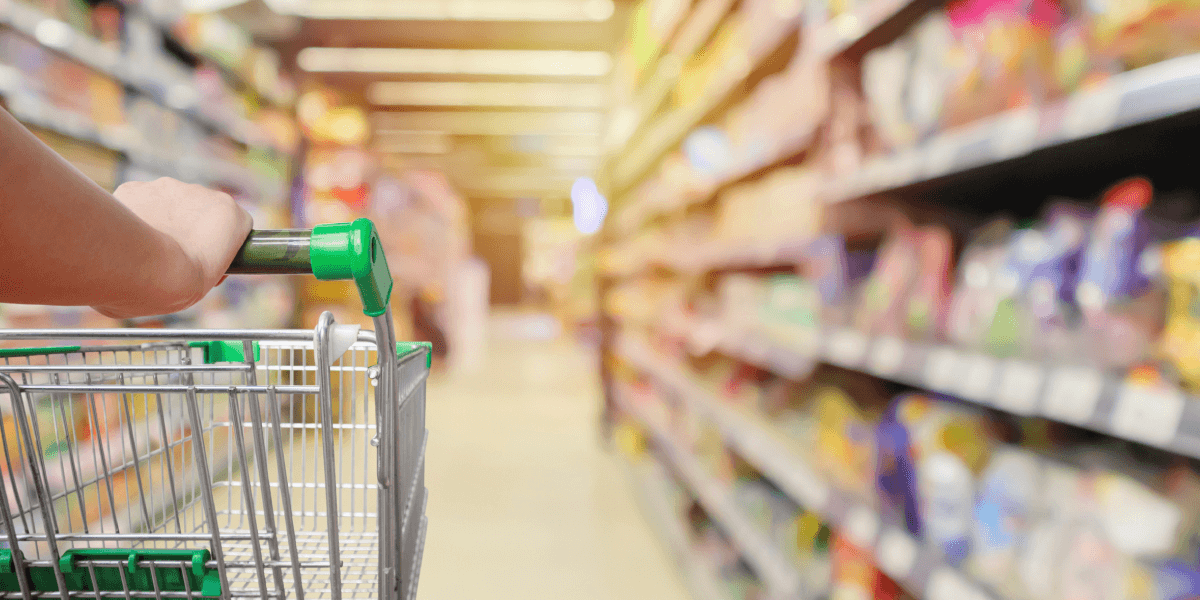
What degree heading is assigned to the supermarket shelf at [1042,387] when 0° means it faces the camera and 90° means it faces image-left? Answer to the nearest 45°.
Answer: approximately 45°

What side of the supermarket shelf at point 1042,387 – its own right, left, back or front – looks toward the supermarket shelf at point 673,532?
right

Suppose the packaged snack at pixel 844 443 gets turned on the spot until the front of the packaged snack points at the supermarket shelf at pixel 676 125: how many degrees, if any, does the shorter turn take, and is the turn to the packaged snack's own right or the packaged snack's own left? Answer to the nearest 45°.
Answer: approximately 90° to the packaged snack's own right

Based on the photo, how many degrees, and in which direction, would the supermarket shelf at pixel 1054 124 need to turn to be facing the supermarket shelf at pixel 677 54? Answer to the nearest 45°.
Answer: approximately 90° to its right
